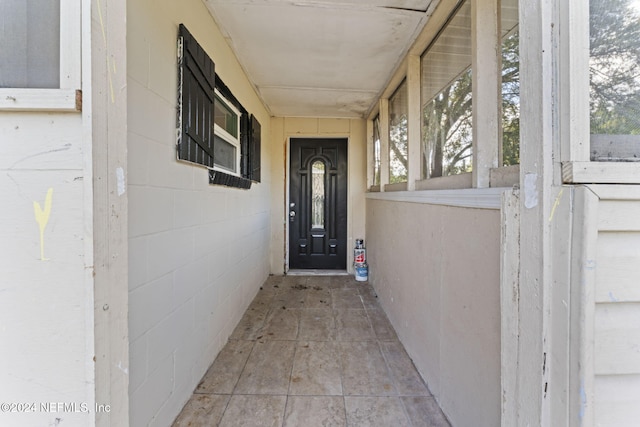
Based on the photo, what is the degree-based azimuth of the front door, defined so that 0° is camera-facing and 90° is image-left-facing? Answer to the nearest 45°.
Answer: approximately 0°

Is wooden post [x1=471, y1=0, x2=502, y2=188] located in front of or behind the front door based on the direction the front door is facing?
in front

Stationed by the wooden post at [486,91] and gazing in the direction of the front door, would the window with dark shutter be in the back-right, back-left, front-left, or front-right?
front-left

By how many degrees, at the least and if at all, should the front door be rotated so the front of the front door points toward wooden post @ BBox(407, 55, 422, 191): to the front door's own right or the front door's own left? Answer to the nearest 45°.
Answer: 0° — it already faces it

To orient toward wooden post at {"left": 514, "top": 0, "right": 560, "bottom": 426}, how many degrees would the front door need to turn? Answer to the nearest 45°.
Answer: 0° — it already faces it

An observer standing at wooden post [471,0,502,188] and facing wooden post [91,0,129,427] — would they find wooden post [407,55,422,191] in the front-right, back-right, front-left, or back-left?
back-right

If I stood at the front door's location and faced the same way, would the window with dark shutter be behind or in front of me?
in front

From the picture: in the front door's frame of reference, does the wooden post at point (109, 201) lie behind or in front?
in front

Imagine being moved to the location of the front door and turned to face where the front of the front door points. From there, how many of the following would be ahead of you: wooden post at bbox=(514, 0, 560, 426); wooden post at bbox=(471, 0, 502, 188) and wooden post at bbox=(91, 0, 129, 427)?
3
